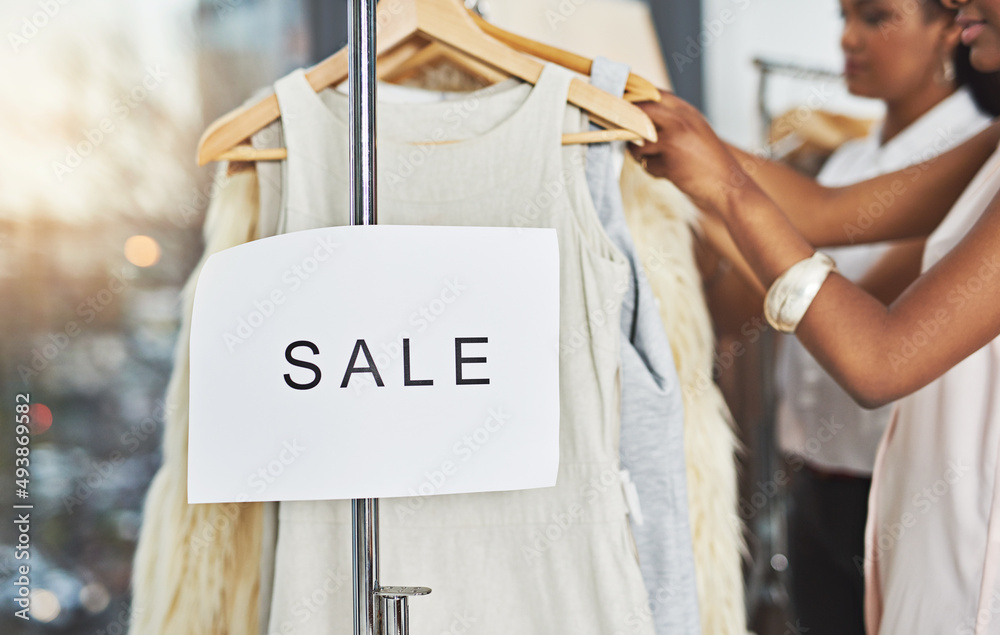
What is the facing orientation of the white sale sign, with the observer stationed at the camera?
facing the viewer

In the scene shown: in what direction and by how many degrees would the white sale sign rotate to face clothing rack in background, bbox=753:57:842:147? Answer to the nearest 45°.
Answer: approximately 135° to its left

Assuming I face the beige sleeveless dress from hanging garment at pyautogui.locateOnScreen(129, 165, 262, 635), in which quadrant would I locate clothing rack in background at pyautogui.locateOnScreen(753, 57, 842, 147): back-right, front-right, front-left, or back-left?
front-left

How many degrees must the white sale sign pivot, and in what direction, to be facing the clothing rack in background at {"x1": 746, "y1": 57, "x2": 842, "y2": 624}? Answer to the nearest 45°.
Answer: approximately 135° to its left
